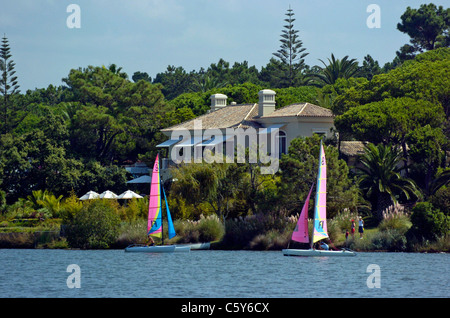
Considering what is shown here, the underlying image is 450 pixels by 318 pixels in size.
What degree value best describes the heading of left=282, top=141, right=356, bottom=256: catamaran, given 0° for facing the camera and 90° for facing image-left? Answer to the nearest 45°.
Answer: approximately 90°

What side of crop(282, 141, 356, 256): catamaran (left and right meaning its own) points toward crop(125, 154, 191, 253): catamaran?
front

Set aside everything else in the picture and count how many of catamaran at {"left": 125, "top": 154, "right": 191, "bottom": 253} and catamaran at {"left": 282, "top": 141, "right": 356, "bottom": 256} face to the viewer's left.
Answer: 1

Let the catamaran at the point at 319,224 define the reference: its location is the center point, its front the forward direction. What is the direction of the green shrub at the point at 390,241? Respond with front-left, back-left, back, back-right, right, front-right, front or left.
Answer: back-right
